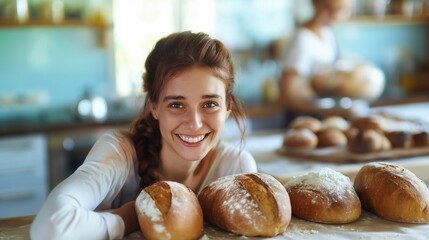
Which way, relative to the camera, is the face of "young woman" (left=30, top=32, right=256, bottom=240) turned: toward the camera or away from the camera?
toward the camera

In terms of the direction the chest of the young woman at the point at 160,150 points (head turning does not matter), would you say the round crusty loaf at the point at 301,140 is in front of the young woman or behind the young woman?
behind

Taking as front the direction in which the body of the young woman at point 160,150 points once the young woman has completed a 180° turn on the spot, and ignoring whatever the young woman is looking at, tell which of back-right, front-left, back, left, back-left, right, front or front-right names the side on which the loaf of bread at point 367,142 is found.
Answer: front-right

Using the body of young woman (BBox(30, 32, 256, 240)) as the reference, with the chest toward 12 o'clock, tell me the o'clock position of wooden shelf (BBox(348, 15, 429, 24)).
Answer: The wooden shelf is roughly at 7 o'clock from the young woman.

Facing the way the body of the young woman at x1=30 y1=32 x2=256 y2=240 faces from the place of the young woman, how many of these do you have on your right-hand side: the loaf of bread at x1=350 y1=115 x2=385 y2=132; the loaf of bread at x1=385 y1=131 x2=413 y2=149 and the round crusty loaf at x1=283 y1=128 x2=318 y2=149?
0

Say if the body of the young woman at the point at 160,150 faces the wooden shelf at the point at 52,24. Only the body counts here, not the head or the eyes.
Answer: no

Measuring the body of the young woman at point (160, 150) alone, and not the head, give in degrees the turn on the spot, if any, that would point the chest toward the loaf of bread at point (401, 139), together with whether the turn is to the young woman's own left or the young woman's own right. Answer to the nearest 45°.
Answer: approximately 135° to the young woman's own left

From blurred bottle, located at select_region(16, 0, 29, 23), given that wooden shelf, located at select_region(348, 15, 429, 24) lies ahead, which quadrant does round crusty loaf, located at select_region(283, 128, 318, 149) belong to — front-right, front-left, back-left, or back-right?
front-right

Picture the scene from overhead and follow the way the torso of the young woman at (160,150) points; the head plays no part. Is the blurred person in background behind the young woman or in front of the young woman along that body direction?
behind

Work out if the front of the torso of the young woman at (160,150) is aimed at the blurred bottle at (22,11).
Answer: no

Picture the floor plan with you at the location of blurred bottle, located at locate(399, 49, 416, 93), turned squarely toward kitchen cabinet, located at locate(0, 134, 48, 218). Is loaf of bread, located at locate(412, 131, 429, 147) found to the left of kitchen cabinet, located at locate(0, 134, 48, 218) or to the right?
left

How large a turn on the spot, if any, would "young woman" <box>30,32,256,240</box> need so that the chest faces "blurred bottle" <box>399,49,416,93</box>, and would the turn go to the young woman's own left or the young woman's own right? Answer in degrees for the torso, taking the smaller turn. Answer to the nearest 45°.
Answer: approximately 135° to the young woman's own left

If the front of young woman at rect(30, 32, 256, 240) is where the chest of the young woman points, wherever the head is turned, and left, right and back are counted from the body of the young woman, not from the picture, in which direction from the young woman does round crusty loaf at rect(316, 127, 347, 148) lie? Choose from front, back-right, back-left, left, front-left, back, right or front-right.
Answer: back-left

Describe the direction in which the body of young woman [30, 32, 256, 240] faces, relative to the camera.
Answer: toward the camera

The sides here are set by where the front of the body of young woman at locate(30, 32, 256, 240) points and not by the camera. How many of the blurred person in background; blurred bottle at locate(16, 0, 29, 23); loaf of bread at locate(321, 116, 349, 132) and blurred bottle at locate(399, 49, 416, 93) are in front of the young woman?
0
